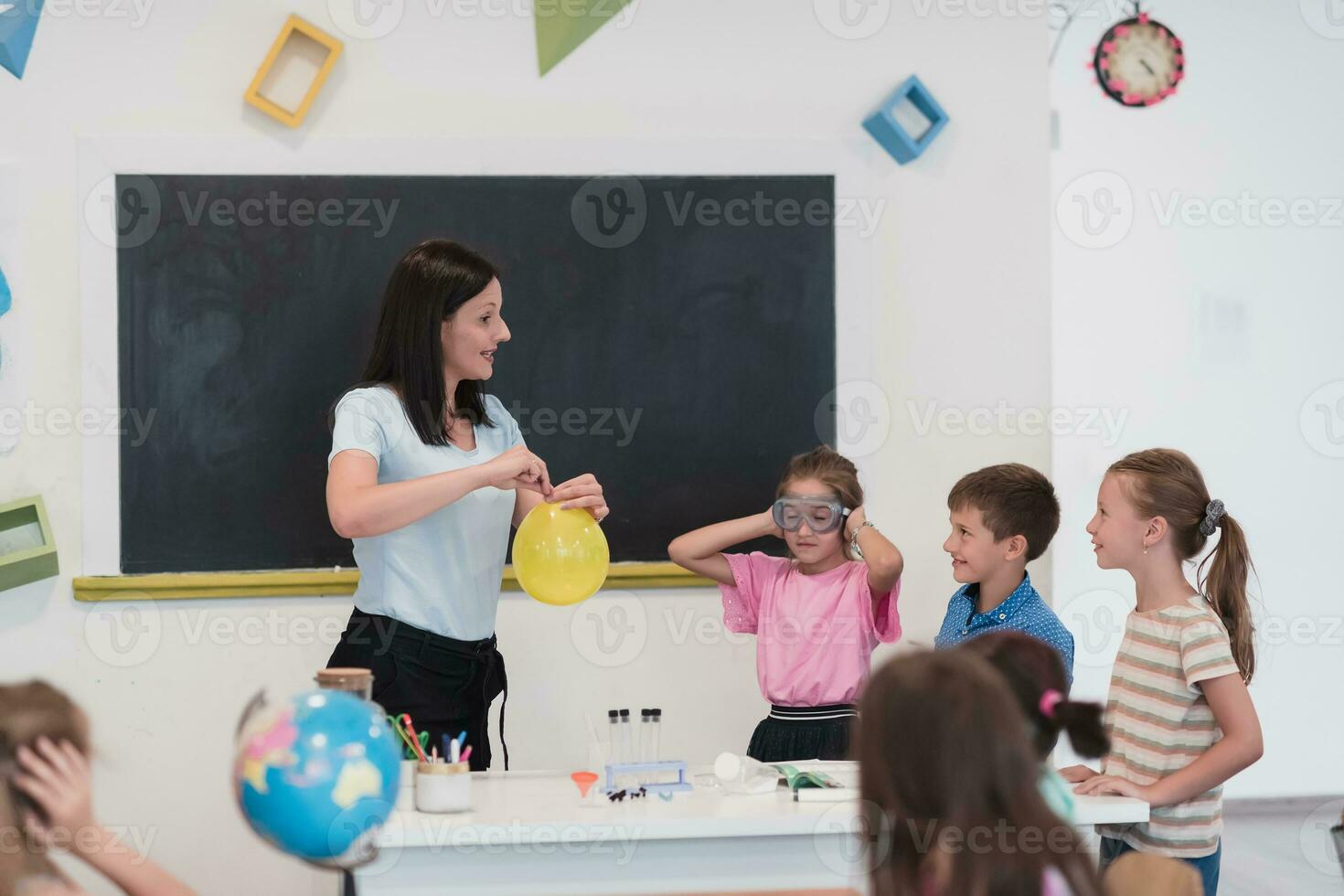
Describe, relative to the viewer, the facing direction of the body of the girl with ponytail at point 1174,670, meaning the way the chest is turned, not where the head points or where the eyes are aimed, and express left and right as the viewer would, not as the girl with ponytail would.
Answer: facing to the left of the viewer

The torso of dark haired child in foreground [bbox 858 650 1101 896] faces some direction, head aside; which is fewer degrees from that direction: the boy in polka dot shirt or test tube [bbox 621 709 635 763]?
the boy in polka dot shirt

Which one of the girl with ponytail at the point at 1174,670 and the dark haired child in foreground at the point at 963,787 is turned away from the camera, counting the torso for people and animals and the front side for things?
the dark haired child in foreground

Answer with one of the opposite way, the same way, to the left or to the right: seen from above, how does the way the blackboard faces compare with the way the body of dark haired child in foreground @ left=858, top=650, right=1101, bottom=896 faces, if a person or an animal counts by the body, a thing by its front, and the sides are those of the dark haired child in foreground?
the opposite way

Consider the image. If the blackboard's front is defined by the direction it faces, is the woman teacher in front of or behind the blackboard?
in front

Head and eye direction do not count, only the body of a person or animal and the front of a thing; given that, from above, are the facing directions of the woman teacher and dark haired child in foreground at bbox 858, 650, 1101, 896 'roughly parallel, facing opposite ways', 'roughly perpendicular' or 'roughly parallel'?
roughly perpendicular

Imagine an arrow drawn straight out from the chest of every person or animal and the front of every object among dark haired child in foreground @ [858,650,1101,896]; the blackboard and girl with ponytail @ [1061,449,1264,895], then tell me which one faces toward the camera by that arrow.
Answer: the blackboard

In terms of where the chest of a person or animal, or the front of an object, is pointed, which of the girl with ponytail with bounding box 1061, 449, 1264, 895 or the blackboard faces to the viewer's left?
the girl with ponytail

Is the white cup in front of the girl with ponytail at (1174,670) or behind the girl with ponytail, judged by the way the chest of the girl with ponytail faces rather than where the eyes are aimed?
in front

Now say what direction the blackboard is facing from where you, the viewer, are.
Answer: facing the viewer

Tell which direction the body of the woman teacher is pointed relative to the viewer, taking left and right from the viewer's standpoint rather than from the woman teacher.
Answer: facing the viewer and to the right of the viewer

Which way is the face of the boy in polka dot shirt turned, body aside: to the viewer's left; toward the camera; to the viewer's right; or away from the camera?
to the viewer's left

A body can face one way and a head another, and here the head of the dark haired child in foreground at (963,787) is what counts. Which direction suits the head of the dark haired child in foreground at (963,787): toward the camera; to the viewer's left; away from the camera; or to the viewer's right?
away from the camera

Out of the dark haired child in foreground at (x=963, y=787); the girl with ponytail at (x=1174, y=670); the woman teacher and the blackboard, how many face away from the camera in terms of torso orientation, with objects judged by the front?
1

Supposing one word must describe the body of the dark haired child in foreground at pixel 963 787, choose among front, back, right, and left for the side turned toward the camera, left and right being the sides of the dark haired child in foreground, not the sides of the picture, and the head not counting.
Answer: back
